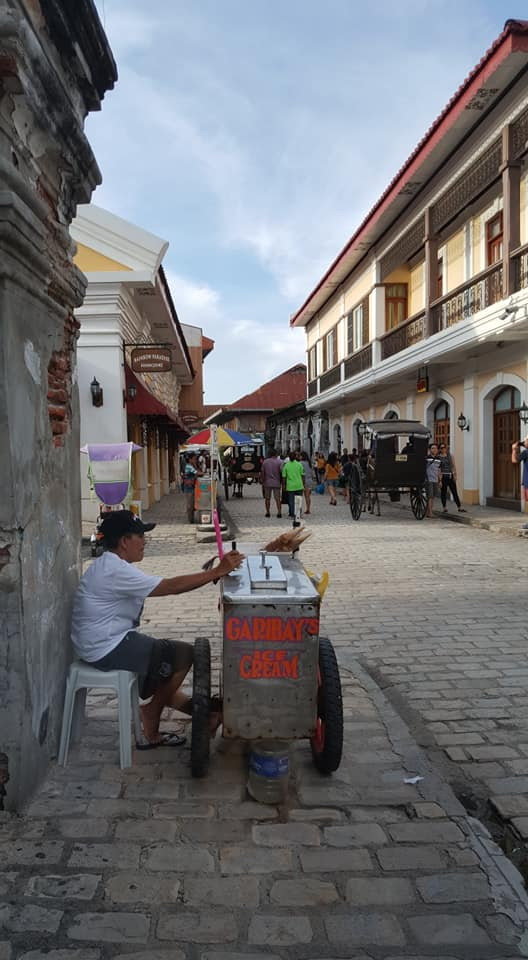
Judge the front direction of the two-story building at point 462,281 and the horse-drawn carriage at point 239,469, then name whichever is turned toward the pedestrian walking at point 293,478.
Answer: the two-story building

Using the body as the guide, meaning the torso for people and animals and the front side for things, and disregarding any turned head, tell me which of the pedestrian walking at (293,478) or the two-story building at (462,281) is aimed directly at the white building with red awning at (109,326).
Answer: the two-story building at (462,281)

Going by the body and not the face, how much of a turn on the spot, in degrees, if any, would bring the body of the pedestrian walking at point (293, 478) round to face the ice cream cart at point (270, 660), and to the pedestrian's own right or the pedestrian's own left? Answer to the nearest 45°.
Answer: approximately 180°

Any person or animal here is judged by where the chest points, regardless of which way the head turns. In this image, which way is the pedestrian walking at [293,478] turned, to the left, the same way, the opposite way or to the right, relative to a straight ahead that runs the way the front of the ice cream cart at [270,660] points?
the opposite way

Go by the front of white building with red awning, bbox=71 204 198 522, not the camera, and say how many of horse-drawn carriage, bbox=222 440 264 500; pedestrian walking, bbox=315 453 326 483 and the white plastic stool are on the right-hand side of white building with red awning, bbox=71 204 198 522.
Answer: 1

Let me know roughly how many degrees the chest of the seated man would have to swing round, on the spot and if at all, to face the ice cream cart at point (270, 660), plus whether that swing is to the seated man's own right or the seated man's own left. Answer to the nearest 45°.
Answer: approximately 45° to the seated man's own right

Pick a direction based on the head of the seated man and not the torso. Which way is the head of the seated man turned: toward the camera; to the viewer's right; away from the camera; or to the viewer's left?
to the viewer's right

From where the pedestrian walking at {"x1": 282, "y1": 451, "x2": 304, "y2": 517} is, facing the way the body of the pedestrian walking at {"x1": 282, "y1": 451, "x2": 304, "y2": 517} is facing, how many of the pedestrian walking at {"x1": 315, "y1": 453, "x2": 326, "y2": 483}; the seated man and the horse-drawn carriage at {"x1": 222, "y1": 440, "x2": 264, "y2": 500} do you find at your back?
1

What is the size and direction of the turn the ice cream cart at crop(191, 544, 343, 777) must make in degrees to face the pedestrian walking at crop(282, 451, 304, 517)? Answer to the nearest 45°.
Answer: approximately 180°

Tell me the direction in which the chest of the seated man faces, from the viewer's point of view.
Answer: to the viewer's right

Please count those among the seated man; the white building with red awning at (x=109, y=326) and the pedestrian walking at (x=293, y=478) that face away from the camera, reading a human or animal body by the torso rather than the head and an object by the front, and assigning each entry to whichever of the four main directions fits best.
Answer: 1

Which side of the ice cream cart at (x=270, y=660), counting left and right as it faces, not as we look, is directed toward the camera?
front

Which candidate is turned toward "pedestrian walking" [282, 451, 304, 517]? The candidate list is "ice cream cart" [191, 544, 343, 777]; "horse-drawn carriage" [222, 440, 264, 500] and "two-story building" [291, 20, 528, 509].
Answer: the two-story building

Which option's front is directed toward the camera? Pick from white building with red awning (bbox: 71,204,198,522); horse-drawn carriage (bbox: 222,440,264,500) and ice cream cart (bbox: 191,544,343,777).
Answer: the ice cream cart

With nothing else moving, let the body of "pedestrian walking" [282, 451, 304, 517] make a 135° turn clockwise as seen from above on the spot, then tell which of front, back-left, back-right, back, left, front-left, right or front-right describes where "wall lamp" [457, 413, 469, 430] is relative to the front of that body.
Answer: left

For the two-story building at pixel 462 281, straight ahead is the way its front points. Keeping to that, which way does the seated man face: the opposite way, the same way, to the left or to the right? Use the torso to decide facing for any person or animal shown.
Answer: the opposite way
